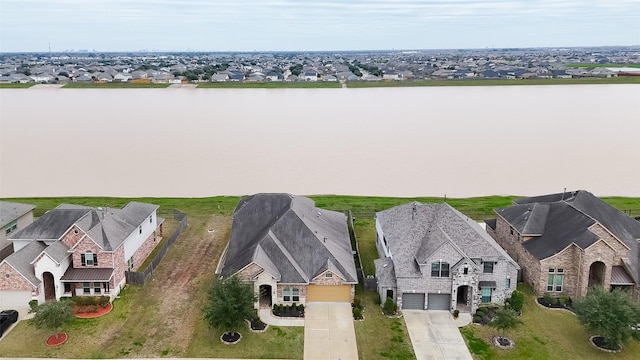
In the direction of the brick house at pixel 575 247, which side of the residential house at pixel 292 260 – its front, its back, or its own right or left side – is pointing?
left

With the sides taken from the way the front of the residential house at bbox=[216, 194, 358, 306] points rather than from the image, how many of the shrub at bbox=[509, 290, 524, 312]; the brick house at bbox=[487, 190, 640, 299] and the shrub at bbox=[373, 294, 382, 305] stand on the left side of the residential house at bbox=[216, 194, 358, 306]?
3

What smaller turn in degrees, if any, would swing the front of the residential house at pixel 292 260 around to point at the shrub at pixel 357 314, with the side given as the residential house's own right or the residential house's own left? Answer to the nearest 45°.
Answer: approximately 45° to the residential house's own left

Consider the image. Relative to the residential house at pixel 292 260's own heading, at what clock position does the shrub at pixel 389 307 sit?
The shrub is roughly at 10 o'clock from the residential house.

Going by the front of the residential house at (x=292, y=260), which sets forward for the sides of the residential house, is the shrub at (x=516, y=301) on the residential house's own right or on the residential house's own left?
on the residential house's own left

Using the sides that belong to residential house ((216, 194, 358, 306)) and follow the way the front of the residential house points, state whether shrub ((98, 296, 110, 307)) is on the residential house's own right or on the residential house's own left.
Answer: on the residential house's own right

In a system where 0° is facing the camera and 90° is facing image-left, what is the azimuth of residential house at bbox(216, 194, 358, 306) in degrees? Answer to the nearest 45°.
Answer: approximately 0°

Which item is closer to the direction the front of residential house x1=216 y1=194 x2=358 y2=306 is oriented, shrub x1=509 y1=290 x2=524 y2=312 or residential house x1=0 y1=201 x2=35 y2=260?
the shrub

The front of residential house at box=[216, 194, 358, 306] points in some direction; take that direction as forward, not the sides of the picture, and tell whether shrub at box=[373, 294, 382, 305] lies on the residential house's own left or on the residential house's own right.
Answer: on the residential house's own left

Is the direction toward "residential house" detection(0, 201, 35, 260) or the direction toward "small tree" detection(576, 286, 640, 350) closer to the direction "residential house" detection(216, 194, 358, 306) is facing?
the small tree

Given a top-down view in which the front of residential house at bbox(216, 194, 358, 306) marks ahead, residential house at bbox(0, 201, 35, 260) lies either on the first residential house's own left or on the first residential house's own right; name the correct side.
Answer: on the first residential house's own right

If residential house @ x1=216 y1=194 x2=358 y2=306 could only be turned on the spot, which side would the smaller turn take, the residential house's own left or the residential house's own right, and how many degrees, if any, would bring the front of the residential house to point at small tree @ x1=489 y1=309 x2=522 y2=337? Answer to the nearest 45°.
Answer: approximately 45° to the residential house's own left
